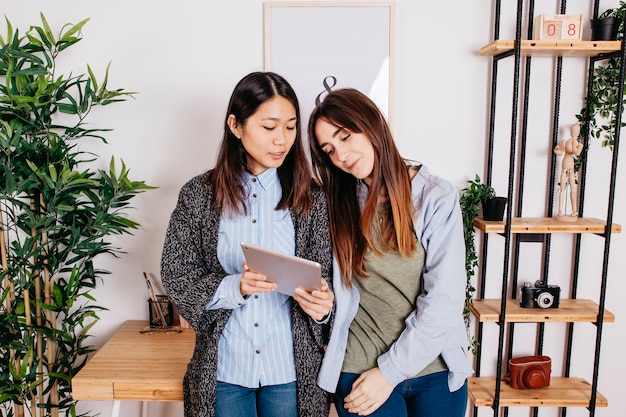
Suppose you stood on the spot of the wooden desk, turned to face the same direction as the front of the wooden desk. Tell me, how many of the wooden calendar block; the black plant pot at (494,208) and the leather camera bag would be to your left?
3

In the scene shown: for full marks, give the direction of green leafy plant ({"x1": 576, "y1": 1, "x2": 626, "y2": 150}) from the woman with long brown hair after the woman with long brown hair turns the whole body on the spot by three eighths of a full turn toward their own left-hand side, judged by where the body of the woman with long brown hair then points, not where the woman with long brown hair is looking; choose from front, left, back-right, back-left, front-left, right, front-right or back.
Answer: front-left

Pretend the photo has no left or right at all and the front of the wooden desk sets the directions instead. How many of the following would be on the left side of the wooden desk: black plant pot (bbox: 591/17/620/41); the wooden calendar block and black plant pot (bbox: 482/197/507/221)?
3

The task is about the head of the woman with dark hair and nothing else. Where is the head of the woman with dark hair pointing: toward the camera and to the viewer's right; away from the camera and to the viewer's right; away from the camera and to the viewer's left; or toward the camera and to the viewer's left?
toward the camera and to the viewer's right

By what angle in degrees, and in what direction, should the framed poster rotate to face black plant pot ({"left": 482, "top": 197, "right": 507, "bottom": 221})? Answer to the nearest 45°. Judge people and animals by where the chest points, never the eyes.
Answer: approximately 90° to its left

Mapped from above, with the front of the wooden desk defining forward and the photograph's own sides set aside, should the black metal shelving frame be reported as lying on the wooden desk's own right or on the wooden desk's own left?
on the wooden desk's own left

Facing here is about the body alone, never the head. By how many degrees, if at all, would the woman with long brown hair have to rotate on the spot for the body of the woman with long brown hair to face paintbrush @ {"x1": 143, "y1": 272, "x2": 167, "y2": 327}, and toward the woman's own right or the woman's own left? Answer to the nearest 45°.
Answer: approximately 90° to the woman's own right

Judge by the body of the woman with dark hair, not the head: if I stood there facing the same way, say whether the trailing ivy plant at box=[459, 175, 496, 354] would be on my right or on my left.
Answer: on my left

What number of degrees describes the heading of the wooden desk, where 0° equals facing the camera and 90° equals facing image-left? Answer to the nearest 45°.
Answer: approximately 0°

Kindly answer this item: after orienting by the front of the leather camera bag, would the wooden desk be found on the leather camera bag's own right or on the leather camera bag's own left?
on the leather camera bag's own right
